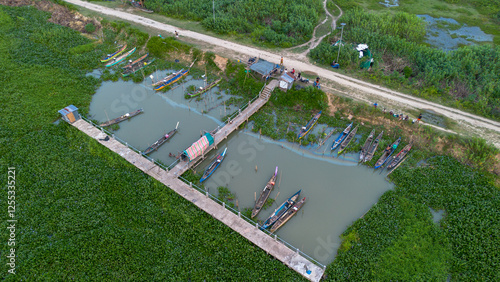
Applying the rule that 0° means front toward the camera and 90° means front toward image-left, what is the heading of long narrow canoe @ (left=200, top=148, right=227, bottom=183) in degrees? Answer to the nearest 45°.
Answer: approximately 225°

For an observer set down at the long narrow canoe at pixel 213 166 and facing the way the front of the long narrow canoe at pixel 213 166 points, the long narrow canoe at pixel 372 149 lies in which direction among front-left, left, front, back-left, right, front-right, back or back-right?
front-right

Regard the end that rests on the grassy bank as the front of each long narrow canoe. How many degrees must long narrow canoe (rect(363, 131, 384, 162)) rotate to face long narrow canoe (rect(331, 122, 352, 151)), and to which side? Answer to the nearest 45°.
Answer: approximately 135° to its left

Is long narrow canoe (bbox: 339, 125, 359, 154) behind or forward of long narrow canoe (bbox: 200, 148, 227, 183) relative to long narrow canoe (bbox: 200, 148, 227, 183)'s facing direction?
forward

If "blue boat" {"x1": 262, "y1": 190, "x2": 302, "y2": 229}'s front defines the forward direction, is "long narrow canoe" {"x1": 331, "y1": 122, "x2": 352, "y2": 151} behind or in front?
in front

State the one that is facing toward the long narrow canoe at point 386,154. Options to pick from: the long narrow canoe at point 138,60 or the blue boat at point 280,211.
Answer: the blue boat

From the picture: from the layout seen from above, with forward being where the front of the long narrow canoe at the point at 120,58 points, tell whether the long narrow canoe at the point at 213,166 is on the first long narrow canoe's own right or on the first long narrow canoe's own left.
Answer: on the first long narrow canoe's own right

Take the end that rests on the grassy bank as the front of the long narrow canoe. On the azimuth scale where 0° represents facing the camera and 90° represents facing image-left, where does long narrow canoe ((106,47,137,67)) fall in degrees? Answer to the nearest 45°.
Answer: approximately 225°

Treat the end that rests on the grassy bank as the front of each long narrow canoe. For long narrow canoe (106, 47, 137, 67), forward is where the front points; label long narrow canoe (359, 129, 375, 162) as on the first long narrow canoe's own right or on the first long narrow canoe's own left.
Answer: on the first long narrow canoe's own right

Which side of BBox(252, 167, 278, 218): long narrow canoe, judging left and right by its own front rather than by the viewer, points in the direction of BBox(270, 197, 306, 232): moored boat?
right

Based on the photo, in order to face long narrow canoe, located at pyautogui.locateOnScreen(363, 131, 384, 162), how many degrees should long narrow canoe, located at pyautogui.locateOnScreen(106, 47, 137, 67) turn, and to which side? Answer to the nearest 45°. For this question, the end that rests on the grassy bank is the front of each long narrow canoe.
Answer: approximately 90° to its right
